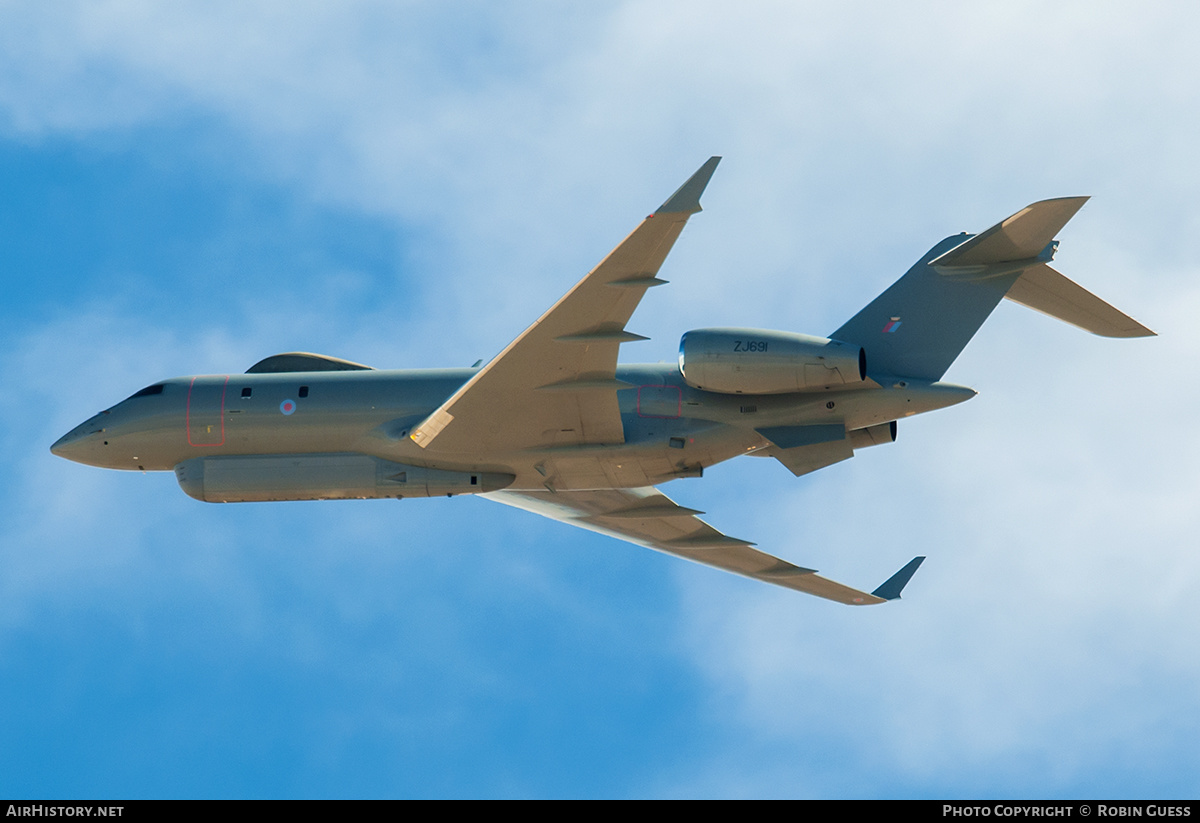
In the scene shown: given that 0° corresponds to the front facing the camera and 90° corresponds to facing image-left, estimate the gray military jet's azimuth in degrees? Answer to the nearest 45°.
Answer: approximately 90°
